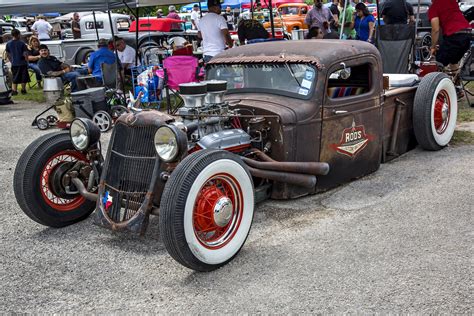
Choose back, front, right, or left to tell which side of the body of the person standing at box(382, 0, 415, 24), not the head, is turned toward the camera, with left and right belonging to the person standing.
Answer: back

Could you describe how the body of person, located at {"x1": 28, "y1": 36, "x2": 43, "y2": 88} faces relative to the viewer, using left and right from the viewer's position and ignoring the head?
facing the viewer and to the right of the viewer

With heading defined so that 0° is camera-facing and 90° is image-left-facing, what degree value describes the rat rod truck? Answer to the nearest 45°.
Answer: approximately 45°

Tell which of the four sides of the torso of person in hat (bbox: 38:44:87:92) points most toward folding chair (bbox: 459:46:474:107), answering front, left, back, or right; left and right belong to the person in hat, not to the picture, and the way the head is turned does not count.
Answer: front

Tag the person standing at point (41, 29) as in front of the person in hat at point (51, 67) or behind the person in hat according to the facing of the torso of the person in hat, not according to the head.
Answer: behind

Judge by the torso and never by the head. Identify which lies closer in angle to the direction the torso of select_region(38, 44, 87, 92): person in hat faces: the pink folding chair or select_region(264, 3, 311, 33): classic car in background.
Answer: the pink folding chair

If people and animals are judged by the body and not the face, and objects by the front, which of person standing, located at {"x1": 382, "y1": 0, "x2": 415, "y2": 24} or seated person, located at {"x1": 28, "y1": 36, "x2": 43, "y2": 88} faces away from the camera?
person standing, located at {"x1": 382, "y1": 0, "x2": 415, "y2": 24}

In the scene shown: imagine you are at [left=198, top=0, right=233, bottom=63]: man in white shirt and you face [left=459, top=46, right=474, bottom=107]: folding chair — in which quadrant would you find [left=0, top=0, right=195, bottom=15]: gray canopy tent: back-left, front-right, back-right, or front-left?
back-left
